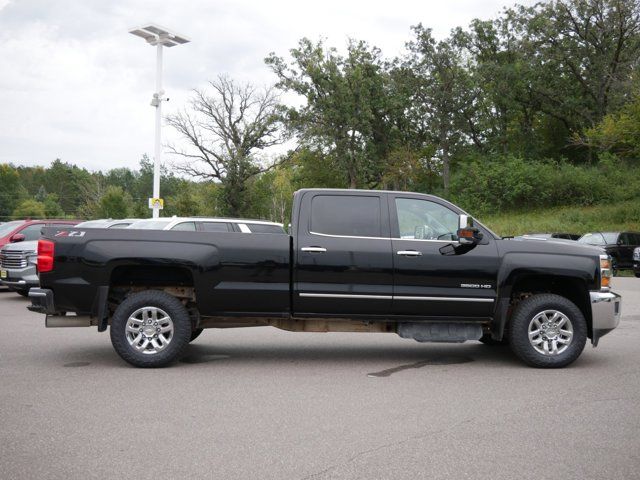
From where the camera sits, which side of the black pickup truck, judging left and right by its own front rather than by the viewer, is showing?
right

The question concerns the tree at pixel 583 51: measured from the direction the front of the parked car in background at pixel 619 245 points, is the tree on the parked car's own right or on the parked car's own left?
on the parked car's own right

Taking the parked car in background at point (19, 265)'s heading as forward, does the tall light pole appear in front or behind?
behind

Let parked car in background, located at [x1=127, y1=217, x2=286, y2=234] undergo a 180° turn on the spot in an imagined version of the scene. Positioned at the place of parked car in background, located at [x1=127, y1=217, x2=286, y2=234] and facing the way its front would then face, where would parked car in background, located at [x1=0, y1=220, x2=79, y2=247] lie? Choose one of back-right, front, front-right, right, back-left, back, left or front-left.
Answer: left

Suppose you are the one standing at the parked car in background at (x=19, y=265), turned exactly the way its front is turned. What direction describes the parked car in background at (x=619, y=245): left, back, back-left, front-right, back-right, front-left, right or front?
back-left

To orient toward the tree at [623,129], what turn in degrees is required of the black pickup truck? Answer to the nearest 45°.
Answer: approximately 45° to its left

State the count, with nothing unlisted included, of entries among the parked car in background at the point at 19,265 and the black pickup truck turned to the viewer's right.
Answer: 1

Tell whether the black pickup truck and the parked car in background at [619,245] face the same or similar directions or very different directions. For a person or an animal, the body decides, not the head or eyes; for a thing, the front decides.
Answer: very different directions

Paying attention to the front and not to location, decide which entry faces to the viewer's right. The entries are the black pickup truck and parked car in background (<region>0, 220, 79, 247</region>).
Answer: the black pickup truck

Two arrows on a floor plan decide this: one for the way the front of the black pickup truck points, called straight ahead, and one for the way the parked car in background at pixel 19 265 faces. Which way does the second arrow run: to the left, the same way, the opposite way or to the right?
to the right
